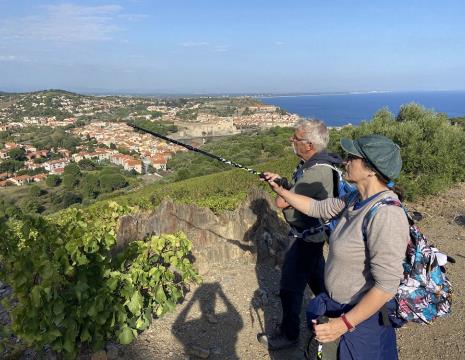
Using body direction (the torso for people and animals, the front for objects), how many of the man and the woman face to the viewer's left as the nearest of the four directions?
2

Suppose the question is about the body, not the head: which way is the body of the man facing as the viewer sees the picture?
to the viewer's left

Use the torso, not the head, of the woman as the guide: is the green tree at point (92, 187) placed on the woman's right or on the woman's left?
on the woman's right

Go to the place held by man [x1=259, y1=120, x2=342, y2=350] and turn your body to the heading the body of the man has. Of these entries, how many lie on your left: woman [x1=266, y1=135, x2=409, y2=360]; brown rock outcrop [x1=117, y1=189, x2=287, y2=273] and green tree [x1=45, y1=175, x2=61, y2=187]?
1

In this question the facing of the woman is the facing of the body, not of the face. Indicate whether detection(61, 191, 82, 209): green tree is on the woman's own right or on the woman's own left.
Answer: on the woman's own right

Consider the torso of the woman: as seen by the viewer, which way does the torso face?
to the viewer's left

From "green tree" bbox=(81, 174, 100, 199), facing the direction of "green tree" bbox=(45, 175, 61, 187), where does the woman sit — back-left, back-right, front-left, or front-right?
back-left

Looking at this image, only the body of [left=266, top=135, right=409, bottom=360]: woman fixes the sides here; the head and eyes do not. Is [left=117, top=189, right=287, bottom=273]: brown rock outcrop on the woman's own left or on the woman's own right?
on the woman's own right

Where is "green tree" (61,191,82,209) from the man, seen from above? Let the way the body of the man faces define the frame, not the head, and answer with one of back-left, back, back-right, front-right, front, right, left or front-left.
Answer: front-right

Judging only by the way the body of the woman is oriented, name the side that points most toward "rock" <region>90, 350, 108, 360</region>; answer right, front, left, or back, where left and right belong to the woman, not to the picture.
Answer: front
